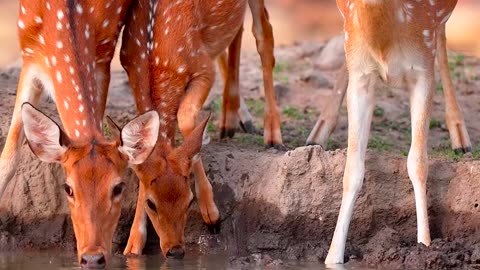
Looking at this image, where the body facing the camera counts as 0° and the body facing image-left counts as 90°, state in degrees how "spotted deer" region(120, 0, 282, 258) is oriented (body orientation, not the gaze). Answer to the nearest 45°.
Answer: approximately 45°

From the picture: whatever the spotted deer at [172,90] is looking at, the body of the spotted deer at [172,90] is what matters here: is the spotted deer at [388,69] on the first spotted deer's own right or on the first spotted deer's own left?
on the first spotted deer's own left

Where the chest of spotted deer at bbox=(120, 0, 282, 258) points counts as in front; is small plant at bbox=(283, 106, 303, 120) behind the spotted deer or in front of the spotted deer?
behind

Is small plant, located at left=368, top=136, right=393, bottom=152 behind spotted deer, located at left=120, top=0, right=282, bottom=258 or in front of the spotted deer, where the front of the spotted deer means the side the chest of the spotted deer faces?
behind
